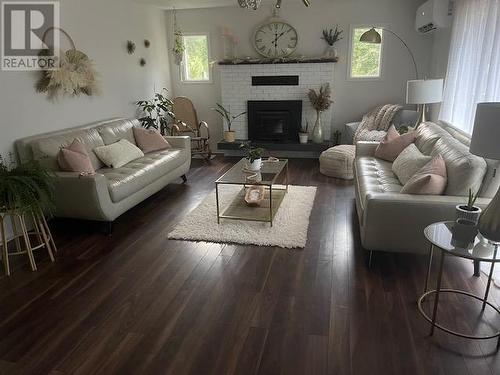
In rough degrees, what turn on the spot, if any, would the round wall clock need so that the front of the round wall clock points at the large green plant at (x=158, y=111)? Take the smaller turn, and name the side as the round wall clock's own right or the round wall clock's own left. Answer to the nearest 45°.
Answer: approximately 90° to the round wall clock's own right

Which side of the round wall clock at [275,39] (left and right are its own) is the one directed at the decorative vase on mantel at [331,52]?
left

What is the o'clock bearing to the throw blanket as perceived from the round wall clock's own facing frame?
The throw blanket is roughly at 10 o'clock from the round wall clock.

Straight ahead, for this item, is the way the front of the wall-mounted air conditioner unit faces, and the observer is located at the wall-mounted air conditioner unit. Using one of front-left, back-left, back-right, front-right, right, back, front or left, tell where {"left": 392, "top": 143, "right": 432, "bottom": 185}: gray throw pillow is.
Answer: front-left

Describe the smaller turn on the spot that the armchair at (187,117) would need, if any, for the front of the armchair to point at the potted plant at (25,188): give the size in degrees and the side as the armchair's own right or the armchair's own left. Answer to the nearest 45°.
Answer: approximately 45° to the armchair's own right

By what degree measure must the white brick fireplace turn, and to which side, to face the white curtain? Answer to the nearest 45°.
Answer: approximately 45° to its left

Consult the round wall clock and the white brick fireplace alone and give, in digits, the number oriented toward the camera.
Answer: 2
